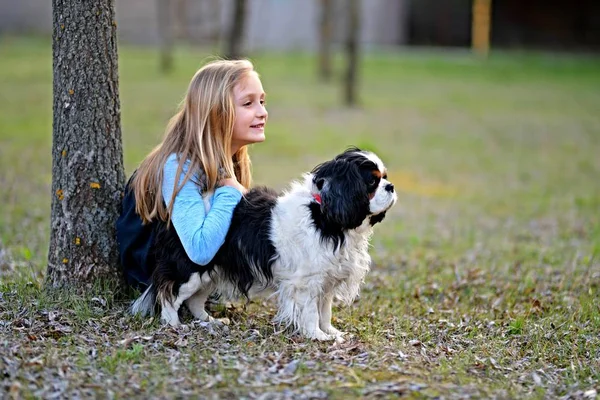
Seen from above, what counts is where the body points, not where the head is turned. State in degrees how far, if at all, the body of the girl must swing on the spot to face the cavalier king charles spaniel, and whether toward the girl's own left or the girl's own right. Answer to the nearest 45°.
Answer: approximately 45° to the girl's own right

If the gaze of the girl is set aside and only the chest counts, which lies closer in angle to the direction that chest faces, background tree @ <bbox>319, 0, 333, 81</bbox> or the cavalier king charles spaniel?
the cavalier king charles spaniel

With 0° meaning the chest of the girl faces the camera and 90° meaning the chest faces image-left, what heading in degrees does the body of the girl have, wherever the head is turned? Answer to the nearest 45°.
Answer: approximately 270°

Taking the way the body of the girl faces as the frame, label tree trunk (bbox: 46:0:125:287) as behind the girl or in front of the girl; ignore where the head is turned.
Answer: behind
